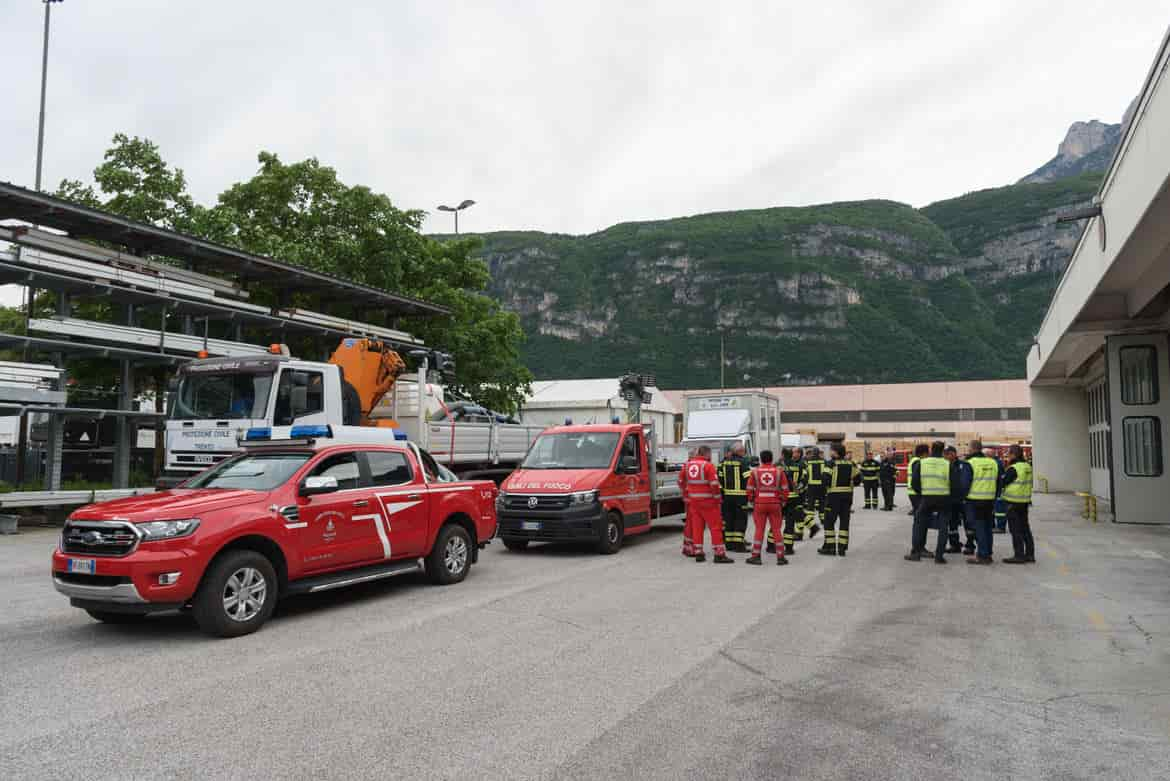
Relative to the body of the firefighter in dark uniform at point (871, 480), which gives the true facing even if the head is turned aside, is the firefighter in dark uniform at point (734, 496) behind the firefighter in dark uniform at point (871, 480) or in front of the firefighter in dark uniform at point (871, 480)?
in front

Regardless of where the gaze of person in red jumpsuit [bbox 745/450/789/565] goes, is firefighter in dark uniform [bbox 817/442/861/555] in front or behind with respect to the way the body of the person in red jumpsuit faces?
in front

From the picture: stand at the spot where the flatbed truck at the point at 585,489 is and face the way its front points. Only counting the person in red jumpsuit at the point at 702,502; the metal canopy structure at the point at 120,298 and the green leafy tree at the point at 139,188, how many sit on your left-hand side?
1

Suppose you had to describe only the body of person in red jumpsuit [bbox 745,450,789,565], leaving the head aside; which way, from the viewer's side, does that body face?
away from the camera

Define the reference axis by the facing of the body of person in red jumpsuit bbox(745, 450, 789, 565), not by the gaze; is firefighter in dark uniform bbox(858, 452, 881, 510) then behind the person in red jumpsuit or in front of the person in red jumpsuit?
in front

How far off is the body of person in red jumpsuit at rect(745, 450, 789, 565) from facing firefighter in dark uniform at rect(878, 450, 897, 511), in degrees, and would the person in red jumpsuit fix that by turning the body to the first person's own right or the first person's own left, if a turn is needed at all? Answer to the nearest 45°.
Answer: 0° — they already face them

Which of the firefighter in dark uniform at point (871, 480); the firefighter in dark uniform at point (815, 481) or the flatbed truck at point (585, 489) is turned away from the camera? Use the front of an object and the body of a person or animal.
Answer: the firefighter in dark uniform at point (815, 481)

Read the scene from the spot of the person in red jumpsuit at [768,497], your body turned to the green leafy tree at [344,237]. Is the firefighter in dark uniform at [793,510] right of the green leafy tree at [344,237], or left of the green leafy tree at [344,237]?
right

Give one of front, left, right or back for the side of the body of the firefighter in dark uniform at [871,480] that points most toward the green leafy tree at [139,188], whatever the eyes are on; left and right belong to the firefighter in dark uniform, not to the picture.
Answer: right

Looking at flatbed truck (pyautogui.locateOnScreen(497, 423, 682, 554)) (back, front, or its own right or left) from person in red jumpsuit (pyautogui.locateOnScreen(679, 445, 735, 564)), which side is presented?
left

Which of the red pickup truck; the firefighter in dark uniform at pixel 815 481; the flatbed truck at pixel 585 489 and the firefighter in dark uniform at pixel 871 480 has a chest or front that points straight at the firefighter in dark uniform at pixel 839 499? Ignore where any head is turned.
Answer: the firefighter in dark uniform at pixel 871 480
